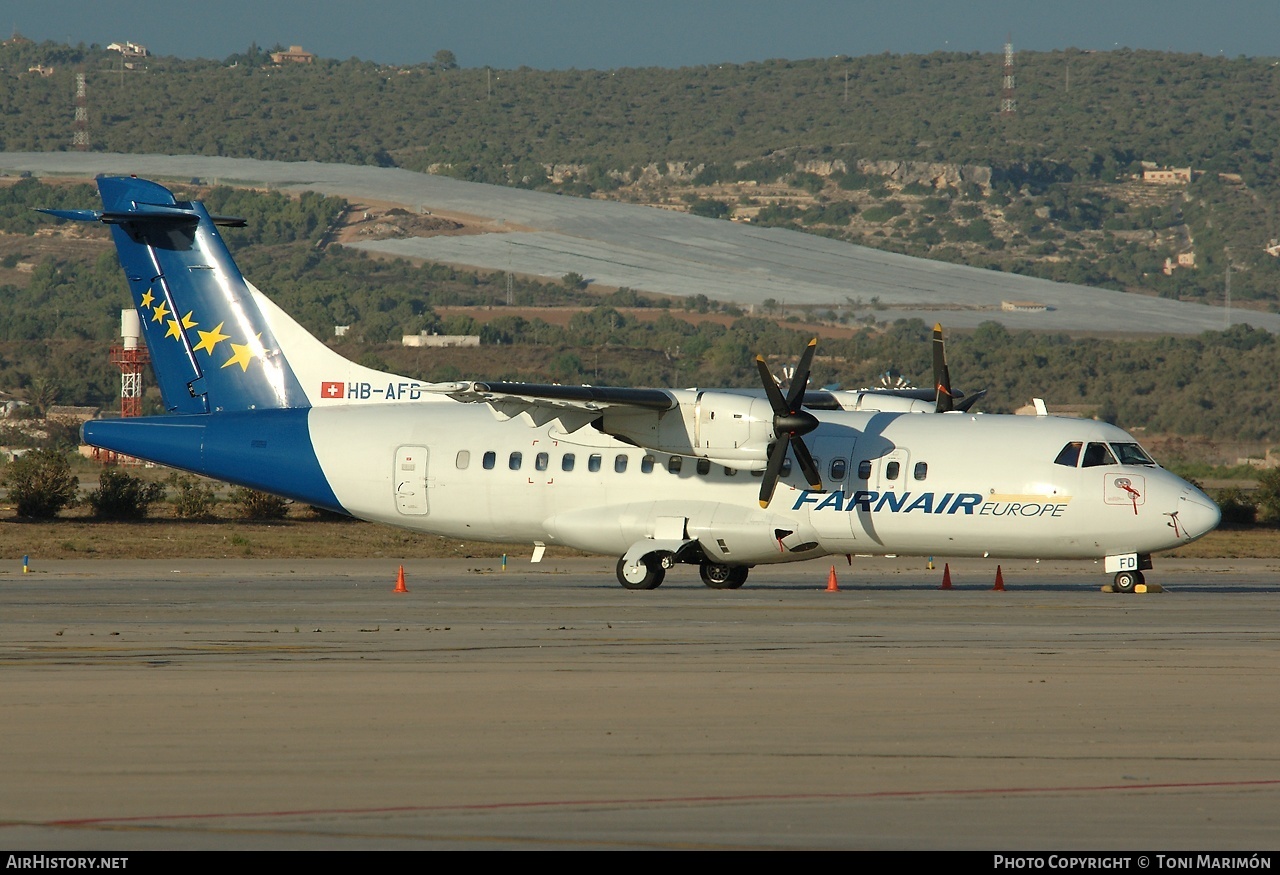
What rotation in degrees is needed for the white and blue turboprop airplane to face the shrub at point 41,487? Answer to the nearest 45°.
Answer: approximately 135° to its left

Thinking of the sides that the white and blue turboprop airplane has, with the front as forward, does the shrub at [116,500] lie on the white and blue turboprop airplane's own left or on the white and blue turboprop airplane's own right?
on the white and blue turboprop airplane's own left

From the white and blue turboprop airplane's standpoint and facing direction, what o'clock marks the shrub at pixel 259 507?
The shrub is roughly at 8 o'clock from the white and blue turboprop airplane.

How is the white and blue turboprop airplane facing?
to the viewer's right
